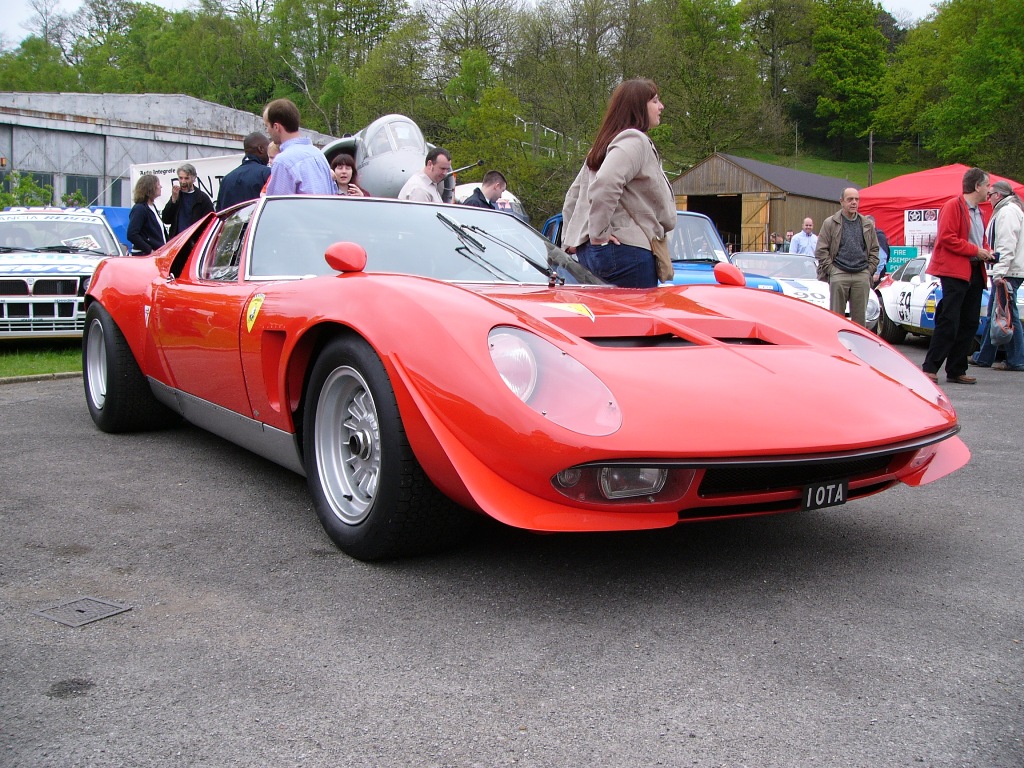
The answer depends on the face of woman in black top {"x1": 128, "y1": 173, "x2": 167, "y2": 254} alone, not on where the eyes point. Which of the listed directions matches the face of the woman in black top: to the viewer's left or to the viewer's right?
to the viewer's right

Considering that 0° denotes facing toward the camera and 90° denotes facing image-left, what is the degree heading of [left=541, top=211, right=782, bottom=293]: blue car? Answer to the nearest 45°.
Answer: approximately 315°

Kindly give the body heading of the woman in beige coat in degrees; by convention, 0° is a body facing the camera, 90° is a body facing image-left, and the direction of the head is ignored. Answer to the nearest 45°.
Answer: approximately 270°

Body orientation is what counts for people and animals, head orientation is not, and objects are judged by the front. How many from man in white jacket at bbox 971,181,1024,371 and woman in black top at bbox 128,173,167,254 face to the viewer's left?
1

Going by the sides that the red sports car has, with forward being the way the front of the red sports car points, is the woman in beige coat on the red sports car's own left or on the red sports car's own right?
on the red sports car's own left

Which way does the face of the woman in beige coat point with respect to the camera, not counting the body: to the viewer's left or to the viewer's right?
to the viewer's right

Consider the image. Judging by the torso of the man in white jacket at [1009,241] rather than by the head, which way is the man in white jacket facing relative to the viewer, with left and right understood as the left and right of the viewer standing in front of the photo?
facing to the left of the viewer

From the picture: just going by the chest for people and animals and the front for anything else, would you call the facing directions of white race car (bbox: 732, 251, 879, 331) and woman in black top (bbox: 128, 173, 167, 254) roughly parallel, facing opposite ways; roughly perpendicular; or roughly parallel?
roughly perpendicular
